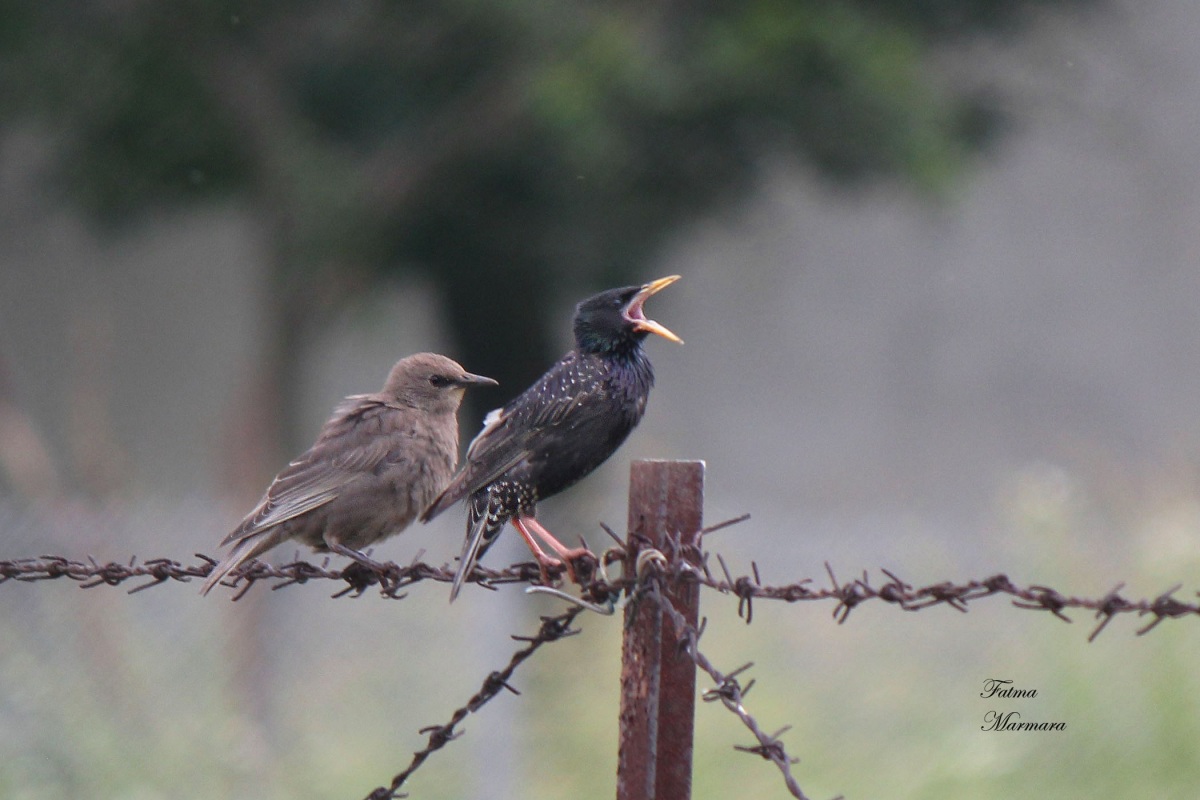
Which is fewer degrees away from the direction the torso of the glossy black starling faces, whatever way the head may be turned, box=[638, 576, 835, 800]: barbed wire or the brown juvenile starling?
the barbed wire

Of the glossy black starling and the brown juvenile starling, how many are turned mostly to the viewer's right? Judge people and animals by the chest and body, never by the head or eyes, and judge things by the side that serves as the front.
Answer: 2

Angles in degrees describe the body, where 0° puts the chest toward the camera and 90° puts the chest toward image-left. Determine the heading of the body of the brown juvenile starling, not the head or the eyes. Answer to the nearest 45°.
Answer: approximately 270°

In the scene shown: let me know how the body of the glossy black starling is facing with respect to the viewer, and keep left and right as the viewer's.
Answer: facing to the right of the viewer

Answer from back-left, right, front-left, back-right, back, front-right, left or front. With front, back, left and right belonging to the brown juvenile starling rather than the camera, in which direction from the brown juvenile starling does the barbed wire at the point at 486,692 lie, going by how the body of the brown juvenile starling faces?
front
